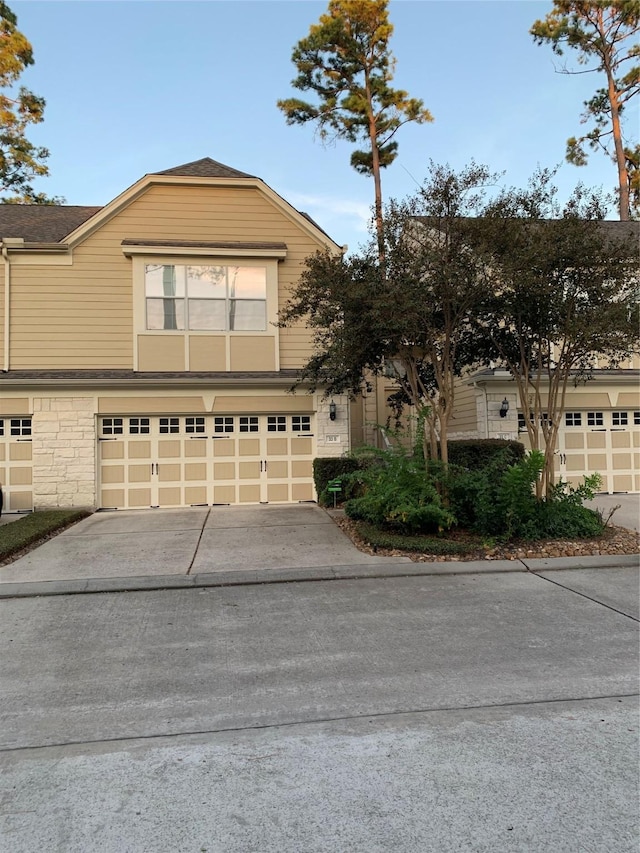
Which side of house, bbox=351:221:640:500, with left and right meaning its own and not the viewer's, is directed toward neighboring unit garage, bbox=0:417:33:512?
right

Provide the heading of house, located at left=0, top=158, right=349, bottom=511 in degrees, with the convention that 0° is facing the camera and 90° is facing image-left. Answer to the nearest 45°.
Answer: approximately 0°

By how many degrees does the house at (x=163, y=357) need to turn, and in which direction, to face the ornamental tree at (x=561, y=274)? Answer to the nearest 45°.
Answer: approximately 45° to its left

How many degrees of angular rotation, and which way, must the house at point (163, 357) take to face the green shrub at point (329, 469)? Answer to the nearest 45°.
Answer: approximately 90° to its left

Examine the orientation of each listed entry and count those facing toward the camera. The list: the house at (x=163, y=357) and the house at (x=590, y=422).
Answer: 2

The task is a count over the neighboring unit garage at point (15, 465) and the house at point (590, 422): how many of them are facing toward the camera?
2

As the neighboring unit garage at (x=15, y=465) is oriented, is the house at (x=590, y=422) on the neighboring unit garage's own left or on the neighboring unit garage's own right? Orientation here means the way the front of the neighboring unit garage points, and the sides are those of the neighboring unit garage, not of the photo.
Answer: on the neighboring unit garage's own left
